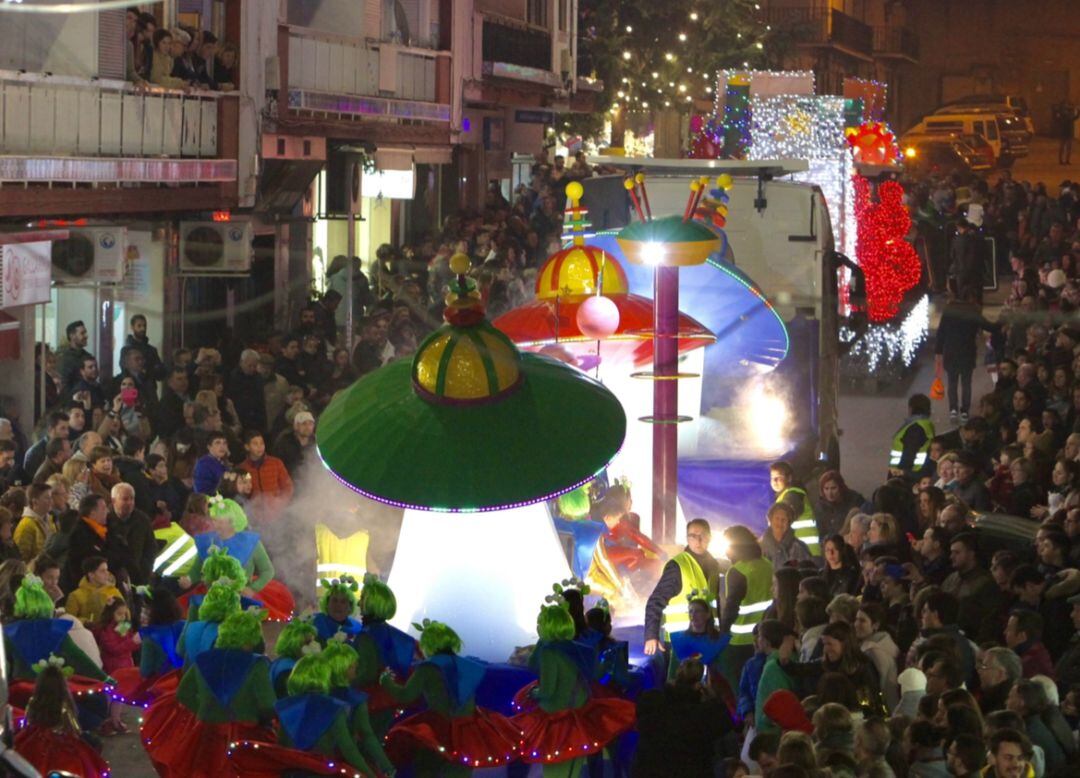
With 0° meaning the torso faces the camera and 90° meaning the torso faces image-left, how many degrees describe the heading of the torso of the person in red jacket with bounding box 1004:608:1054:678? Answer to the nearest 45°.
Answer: approximately 90°

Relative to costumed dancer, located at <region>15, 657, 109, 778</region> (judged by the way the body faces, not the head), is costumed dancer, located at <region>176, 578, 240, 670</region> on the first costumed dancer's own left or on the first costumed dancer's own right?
on the first costumed dancer's own right

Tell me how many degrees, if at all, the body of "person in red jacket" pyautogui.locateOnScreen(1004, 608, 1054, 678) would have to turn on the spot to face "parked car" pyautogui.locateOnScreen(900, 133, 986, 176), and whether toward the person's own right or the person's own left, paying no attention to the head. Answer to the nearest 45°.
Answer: approximately 90° to the person's own right

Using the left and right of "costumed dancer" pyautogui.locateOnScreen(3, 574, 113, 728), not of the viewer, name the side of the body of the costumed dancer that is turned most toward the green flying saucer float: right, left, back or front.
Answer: right

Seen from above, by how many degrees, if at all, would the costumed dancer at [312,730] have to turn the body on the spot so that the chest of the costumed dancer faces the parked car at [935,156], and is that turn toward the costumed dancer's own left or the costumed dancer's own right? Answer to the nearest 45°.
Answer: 0° — they already face it

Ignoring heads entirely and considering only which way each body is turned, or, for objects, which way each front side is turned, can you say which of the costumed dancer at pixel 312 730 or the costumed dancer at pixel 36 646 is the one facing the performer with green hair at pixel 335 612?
the costumed dancer at pixel 312 730

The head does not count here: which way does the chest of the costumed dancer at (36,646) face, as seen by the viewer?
away from the camera

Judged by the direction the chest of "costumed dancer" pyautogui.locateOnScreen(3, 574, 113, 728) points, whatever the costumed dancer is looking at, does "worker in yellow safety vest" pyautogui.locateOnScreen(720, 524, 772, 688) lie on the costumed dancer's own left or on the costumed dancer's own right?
on the costumed dancer's own right

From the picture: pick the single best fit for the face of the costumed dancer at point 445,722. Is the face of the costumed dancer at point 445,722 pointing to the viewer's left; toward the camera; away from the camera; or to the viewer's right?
away from the camera

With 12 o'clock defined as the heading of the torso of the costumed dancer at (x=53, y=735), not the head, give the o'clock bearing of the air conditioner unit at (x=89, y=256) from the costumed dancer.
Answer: The air conditioner unit is roughly at 12 o'clock from the costumed dancer.

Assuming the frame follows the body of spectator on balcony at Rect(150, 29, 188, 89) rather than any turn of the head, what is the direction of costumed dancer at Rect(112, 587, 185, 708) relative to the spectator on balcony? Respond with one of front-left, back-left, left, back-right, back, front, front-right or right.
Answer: front-right
